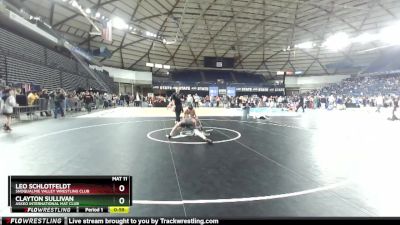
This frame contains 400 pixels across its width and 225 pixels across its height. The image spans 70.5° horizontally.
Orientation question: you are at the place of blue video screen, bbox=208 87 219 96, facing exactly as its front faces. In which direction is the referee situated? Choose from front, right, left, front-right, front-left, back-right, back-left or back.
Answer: front

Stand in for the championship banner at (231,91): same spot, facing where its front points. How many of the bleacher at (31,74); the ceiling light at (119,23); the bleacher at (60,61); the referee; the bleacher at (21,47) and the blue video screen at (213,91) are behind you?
0

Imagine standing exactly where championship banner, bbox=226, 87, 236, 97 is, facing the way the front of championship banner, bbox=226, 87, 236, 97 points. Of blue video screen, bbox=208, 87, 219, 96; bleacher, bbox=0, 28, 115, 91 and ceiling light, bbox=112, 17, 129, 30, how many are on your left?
0

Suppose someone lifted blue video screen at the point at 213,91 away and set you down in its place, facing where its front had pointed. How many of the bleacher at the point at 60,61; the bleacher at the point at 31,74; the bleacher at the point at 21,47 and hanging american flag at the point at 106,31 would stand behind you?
0

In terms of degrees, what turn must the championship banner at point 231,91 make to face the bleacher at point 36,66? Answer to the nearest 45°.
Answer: approximately 45° to its right

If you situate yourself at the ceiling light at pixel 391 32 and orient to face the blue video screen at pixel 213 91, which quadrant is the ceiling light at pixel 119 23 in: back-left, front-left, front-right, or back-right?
front-left

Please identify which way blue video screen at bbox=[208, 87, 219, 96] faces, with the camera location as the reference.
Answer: facing the viewer

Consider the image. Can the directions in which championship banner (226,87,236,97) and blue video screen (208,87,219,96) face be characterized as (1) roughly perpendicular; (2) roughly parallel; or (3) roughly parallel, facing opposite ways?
roughly parallel

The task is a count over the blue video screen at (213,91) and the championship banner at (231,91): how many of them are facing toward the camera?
2

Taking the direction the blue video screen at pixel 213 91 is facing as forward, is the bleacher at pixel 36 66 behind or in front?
in front

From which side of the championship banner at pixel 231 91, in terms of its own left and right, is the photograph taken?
front

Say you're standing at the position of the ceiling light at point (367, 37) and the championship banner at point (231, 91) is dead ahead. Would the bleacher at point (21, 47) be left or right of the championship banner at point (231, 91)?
left

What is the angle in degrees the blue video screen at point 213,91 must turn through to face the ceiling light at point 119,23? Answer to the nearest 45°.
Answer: approximately 45° to its right

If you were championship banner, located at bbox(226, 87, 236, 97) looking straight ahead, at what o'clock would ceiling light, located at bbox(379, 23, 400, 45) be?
The ceiling light is roughly at 10 o'clock from the championship banner.

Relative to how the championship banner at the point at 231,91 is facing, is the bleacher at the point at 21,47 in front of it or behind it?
in front

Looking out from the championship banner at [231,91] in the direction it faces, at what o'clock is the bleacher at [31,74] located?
The bleacher is roughly at 1 o'clock from the championship banner.
